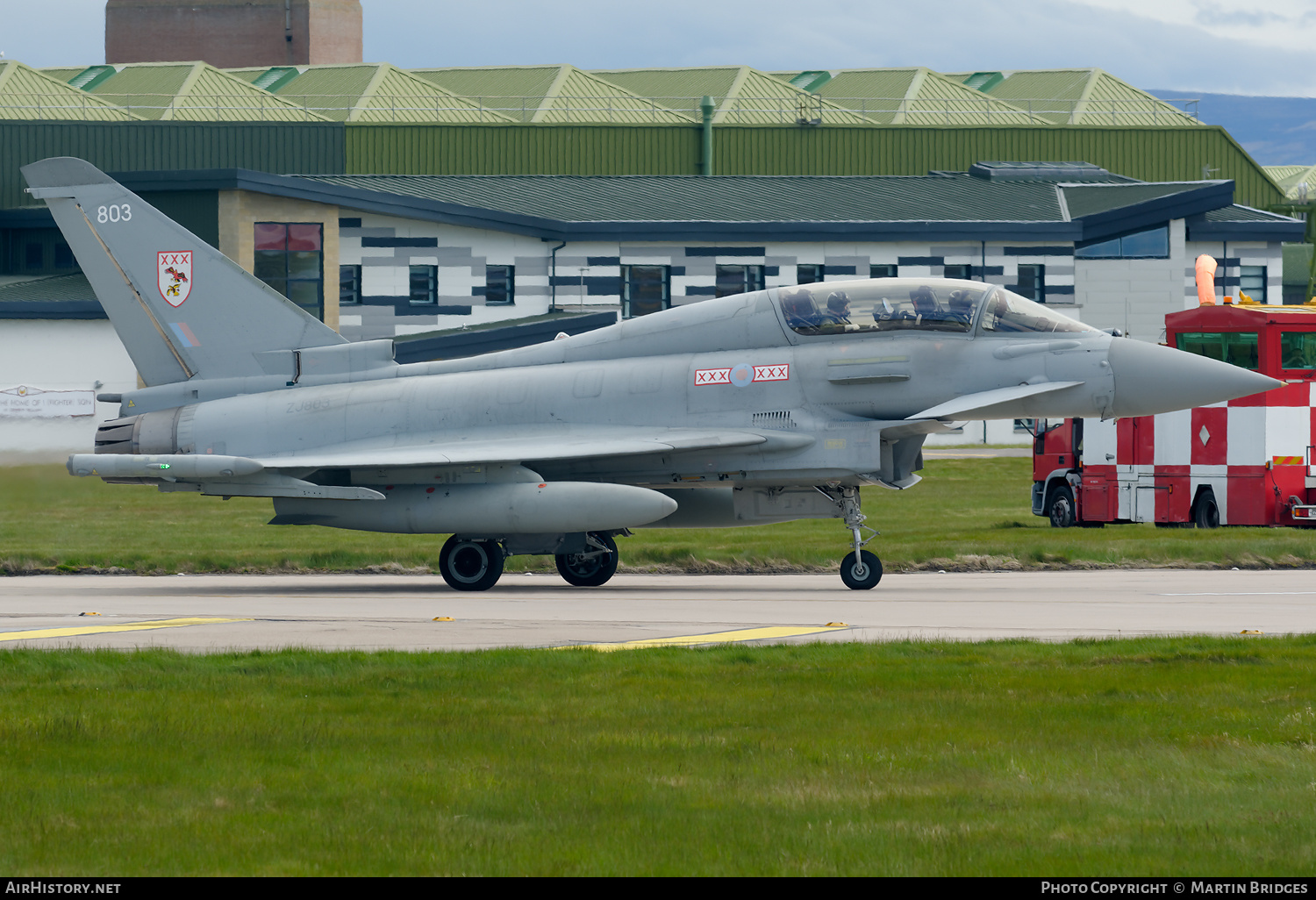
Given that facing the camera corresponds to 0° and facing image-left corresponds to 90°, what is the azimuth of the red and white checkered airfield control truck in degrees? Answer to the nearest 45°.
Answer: approximately 135°

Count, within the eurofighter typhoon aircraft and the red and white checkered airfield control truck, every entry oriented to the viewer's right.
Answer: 1

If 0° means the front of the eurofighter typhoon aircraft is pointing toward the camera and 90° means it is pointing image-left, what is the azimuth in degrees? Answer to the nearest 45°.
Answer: approximately 270°

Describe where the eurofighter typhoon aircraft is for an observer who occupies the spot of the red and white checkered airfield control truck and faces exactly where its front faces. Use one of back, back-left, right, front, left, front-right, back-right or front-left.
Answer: left

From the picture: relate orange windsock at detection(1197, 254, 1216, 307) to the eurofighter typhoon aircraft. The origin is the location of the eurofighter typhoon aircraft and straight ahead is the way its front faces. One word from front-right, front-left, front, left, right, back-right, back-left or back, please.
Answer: front-left
